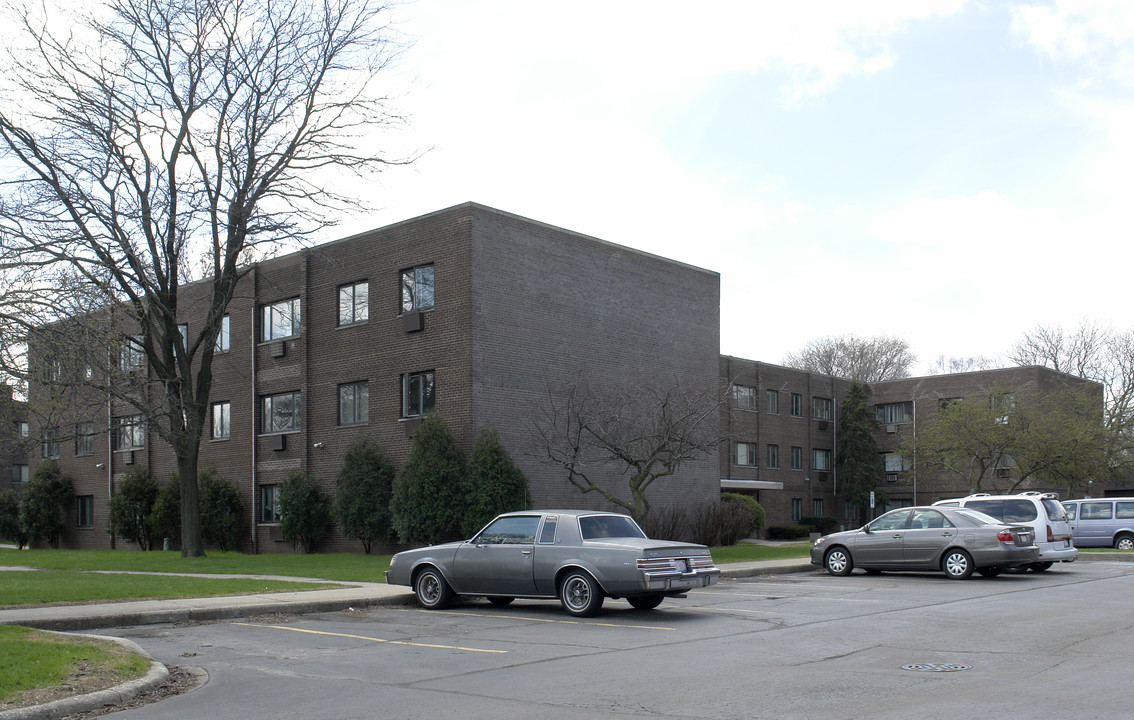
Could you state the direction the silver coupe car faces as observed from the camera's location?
facing away from the viewer and to the left of the viewer

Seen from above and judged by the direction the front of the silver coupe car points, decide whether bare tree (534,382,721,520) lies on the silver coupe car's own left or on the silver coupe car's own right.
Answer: on the silver coupe car's own right

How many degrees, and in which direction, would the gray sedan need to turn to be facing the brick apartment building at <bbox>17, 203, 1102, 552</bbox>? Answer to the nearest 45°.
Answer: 0° — it already faces it

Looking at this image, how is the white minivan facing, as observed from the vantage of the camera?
facing away from the viewer and to the left of the viewer

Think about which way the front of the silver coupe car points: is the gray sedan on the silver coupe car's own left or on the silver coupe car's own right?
on the silver coupe car's own right

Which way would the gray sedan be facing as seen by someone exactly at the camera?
facing away from the viewer and to the left of the viewer
